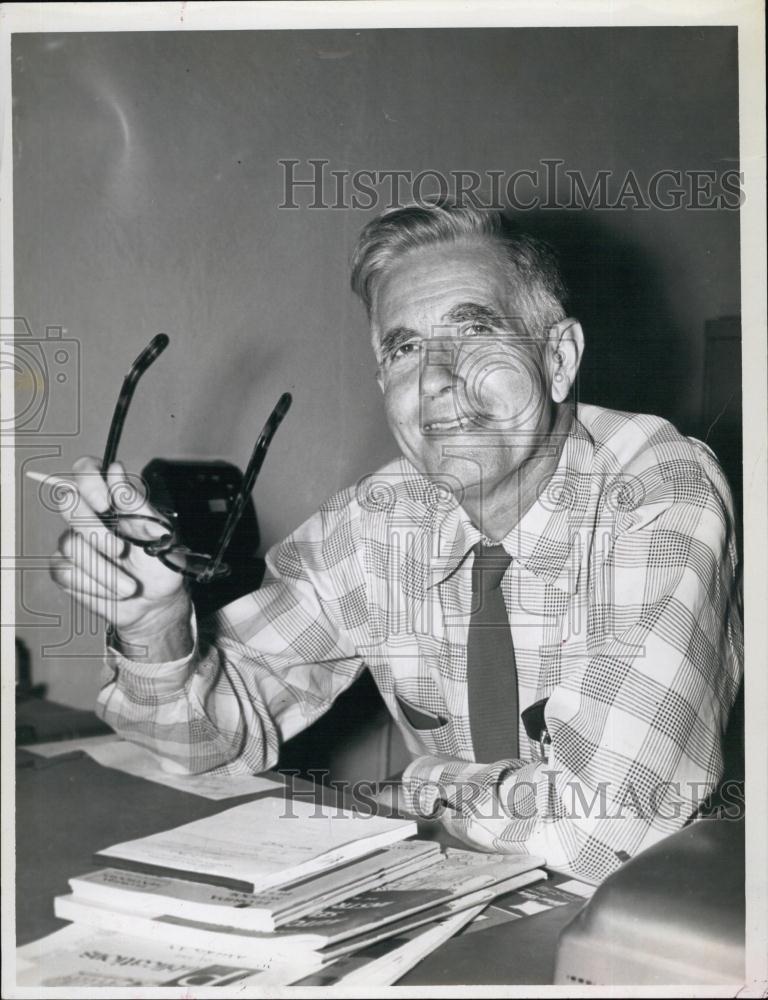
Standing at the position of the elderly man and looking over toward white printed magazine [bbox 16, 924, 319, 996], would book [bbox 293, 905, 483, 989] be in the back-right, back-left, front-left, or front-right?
front-left

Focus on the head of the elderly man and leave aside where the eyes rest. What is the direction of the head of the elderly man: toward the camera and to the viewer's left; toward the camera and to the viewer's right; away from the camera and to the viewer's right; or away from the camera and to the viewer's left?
toward the camera and to the viewer's left

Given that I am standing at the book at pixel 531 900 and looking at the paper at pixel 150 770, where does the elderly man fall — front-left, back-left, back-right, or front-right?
front-right

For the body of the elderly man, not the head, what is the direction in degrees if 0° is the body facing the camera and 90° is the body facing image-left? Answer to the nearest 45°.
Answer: approximately 45°
